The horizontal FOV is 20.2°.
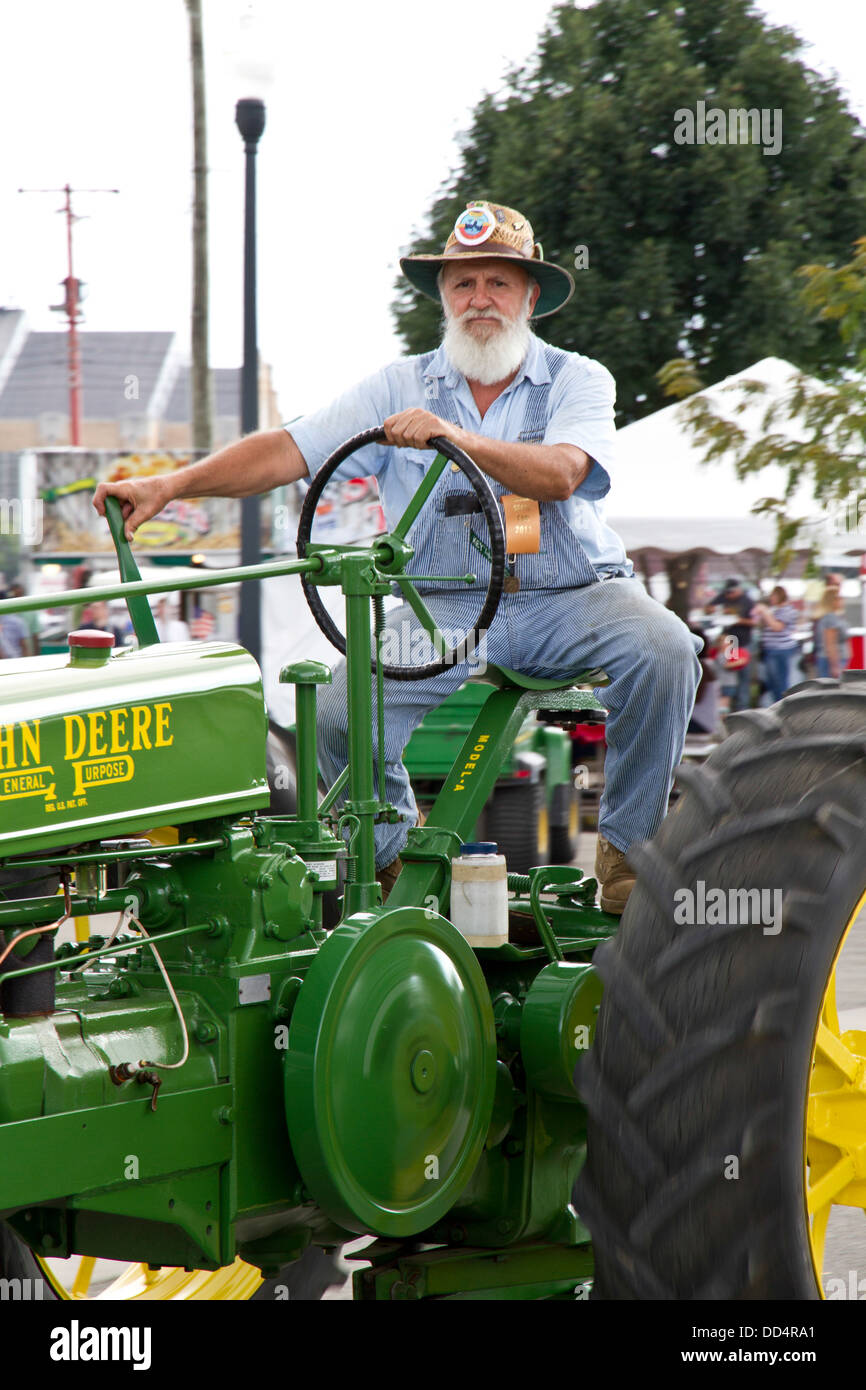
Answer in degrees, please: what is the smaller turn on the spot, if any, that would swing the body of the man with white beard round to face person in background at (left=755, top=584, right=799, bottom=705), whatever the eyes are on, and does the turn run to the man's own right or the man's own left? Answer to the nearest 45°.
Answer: approximately 135° to the man's own right

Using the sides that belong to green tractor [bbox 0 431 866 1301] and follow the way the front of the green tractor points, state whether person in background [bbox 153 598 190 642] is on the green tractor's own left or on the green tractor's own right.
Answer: on the green tractor's own right

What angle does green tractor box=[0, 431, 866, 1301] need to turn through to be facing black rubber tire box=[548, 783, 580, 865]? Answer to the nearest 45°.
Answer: approximately 135° to its right

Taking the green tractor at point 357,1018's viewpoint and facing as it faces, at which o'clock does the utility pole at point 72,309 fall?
The utility pole is roughly at 4 o'clock from the green tractor.

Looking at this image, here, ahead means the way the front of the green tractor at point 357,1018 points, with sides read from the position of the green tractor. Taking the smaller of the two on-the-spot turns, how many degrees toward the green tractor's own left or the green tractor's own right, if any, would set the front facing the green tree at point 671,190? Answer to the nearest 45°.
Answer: approximately 135° to the green tractor's own right

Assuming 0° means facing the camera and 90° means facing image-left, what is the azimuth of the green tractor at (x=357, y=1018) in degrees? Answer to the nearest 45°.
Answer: approximately 45°

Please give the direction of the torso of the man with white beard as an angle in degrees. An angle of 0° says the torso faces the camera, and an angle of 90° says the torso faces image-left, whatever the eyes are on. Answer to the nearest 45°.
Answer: approximately 45°

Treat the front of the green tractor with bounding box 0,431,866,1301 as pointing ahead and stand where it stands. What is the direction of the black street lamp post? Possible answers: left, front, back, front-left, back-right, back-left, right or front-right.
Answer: back-right

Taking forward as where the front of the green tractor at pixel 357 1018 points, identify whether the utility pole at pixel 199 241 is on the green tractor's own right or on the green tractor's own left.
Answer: on the green tractor's own right
